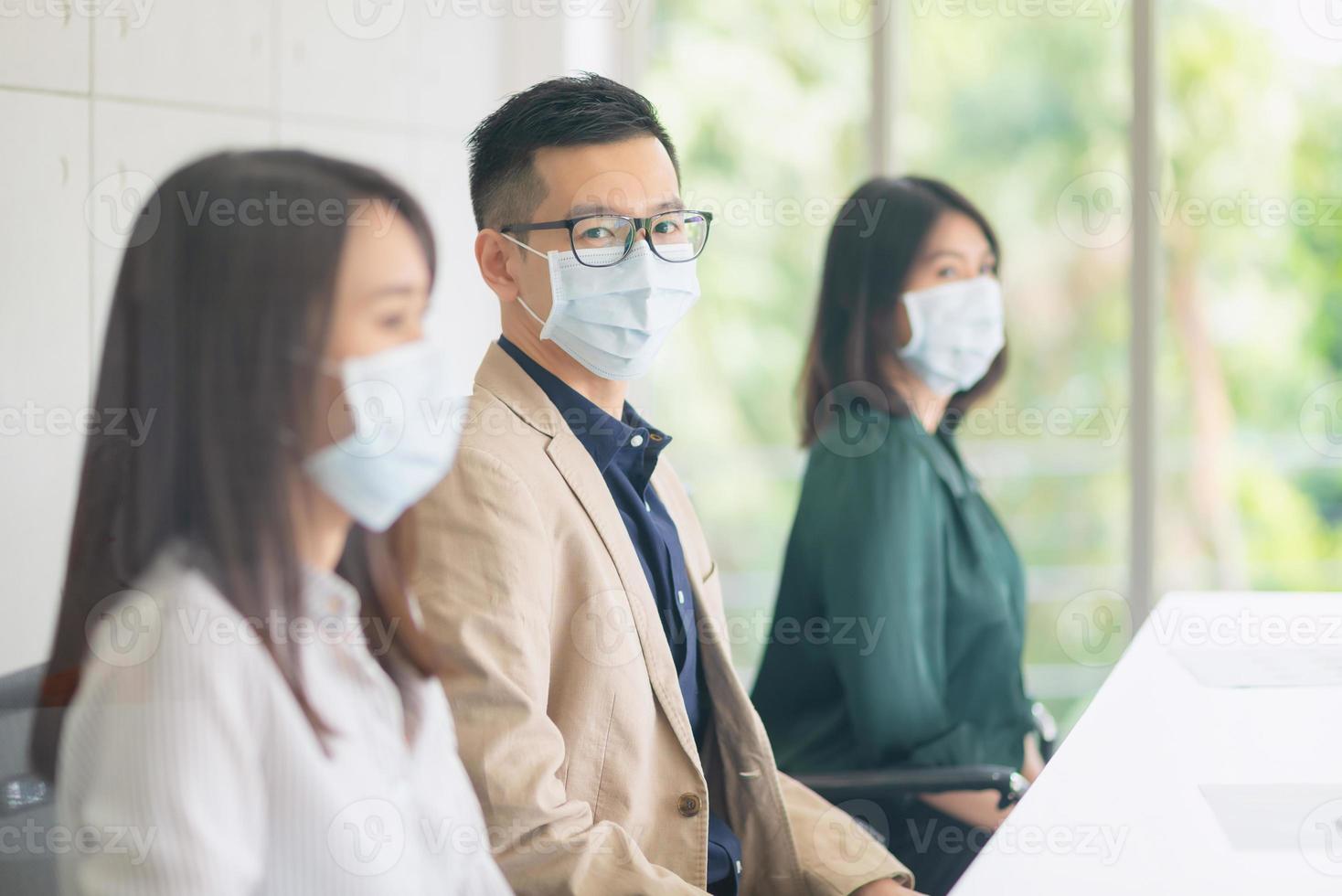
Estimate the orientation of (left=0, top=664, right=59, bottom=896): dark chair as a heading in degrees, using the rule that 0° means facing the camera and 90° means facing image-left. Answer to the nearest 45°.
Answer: approximately 315°

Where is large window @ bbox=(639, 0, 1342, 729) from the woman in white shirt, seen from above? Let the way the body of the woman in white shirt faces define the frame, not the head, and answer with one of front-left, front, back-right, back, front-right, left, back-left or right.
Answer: left

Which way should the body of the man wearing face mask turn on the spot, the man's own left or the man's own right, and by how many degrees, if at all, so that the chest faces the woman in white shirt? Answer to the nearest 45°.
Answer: approximately 90° to the man's own right

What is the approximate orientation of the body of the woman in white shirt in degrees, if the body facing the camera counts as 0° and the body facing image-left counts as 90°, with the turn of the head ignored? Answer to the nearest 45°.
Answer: approximately 315°

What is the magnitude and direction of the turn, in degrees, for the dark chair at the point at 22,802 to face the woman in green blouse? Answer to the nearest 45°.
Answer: approximately 45° to its left

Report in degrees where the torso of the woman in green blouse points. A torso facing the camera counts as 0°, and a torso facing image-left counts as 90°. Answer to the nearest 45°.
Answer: approximately 270°

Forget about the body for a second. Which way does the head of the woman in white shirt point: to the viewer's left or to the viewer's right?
to the viewer's right

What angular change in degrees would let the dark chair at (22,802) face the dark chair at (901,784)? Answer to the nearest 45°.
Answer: approximately 45° to its left

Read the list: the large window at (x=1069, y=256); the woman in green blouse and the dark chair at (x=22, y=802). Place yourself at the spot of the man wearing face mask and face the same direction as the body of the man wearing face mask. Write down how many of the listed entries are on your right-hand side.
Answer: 1
